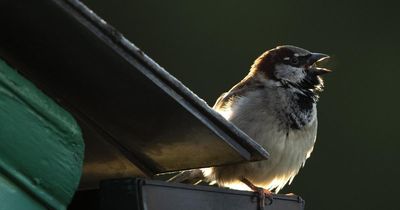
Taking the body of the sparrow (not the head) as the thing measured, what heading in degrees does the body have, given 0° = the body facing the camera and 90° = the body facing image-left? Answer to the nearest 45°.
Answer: approximately 315°

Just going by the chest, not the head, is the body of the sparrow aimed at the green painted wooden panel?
no
